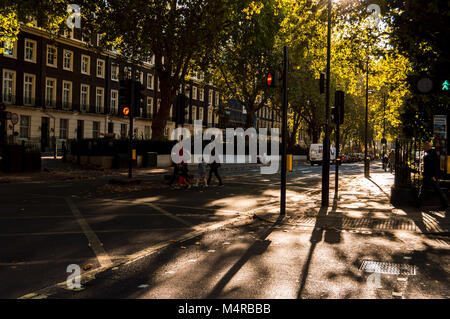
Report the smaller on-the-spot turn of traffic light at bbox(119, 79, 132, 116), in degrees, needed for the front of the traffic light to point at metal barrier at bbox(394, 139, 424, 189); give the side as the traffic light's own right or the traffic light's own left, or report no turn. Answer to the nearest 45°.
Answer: approximately 45° to the traffic light's own left

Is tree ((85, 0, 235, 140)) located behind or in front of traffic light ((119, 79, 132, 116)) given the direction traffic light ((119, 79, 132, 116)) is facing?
behind

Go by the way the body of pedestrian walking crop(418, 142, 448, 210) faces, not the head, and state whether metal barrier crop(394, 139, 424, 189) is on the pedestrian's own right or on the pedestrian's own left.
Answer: on the pedestrian's own right

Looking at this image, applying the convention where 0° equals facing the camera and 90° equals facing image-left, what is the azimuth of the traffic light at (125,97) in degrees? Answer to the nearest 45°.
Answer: approximately 0°
